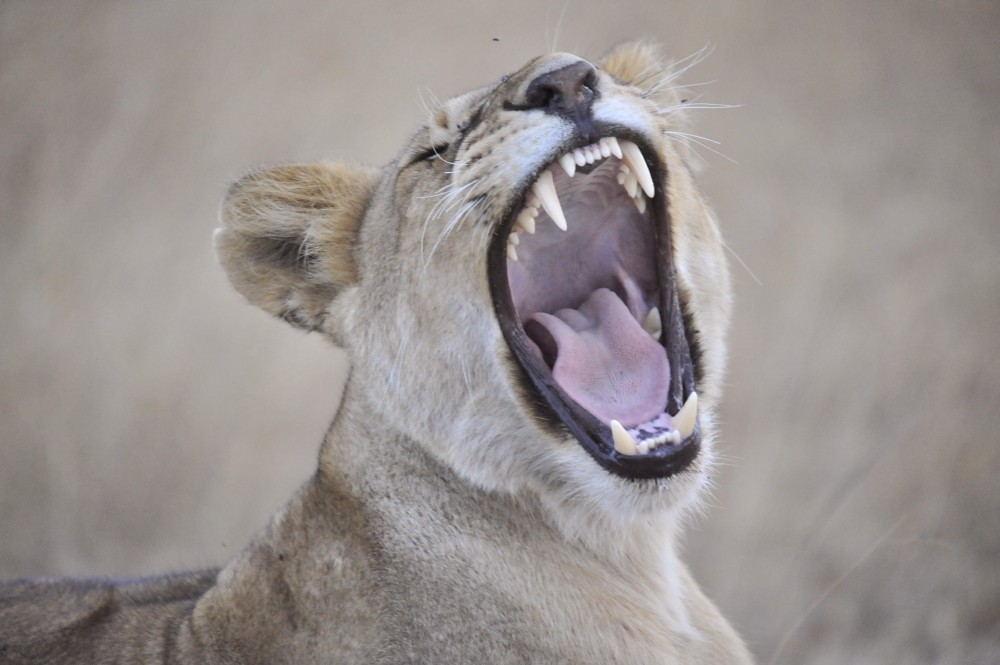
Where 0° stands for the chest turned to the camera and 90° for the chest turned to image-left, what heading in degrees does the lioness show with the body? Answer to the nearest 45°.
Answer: approximately 315°
